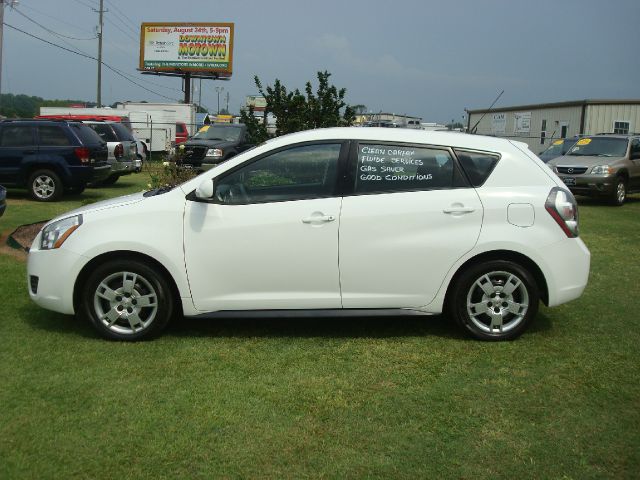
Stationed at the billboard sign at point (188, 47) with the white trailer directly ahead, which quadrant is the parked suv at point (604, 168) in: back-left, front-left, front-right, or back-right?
front-left

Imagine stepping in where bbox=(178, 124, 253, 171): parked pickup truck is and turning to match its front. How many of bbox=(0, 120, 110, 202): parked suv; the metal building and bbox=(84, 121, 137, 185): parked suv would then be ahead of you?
2

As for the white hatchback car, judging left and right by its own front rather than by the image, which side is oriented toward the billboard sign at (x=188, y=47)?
right

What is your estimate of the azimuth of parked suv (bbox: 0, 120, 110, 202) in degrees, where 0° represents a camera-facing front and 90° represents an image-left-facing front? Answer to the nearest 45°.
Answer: approximately 135°

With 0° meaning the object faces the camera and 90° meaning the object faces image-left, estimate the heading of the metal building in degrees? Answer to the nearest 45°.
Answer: approximately 45°

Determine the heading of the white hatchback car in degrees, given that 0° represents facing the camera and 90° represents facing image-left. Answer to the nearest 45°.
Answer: approximately 90°

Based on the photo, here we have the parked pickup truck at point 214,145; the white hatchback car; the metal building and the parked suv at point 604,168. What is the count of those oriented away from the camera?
0

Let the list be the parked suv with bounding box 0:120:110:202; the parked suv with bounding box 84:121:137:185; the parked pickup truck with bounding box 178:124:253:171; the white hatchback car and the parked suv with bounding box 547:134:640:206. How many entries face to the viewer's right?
0

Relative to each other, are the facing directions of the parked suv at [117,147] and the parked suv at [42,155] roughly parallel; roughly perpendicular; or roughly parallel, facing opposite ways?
roughly parallel

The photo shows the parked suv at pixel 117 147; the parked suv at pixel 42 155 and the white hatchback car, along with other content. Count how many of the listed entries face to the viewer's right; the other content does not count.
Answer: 0

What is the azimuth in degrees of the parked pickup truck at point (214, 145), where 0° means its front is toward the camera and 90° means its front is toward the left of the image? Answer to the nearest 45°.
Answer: approximately 45°

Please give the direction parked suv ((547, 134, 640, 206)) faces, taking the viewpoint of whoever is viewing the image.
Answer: facing the viewer and to the left of the viewer

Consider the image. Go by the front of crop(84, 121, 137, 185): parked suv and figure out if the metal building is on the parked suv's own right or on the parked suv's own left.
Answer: on the parked suv's own right

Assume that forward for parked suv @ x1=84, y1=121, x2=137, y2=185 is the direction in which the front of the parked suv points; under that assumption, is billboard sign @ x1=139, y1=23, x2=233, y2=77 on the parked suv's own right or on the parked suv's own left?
on the parked suv's own right

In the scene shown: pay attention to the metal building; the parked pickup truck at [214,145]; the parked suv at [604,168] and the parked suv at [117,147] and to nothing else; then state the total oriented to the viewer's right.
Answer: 0
